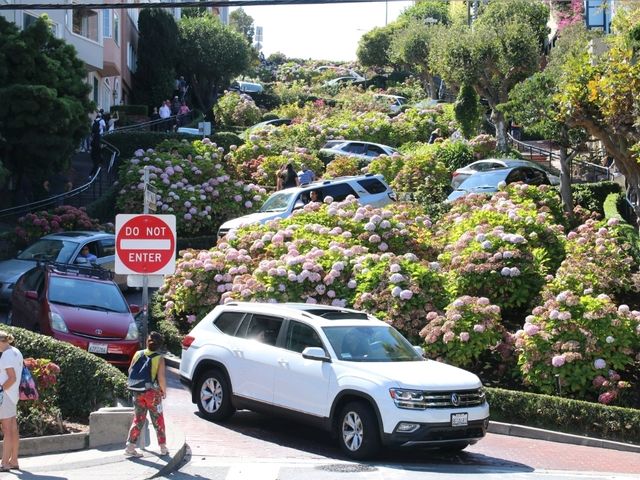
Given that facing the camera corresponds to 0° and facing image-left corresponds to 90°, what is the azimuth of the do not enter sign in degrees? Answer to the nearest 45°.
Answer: approximately 0°

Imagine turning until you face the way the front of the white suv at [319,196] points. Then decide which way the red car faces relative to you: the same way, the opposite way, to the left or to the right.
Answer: to the left

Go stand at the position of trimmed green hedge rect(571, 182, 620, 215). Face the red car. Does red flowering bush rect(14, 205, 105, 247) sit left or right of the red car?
right

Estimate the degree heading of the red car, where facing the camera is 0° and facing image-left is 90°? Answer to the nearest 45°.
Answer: approximately 315°

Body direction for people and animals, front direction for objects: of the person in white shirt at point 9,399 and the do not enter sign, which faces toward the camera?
the do not enter sign

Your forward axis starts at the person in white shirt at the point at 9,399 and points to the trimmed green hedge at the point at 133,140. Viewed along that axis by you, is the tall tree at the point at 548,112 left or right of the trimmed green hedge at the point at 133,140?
right

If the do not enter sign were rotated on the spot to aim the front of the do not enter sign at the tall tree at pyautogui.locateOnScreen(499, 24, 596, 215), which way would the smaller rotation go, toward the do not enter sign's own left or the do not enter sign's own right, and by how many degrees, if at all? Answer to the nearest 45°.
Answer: approximately 135° to the do not enter sign's own left

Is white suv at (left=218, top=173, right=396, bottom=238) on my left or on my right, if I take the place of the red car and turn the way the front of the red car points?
on my left

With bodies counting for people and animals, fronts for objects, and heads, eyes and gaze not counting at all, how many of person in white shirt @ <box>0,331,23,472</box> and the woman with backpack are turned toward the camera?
0

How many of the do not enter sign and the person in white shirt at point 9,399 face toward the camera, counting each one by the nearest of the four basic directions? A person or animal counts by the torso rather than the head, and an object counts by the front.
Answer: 1

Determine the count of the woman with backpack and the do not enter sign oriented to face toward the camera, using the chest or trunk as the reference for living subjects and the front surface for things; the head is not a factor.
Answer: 1
